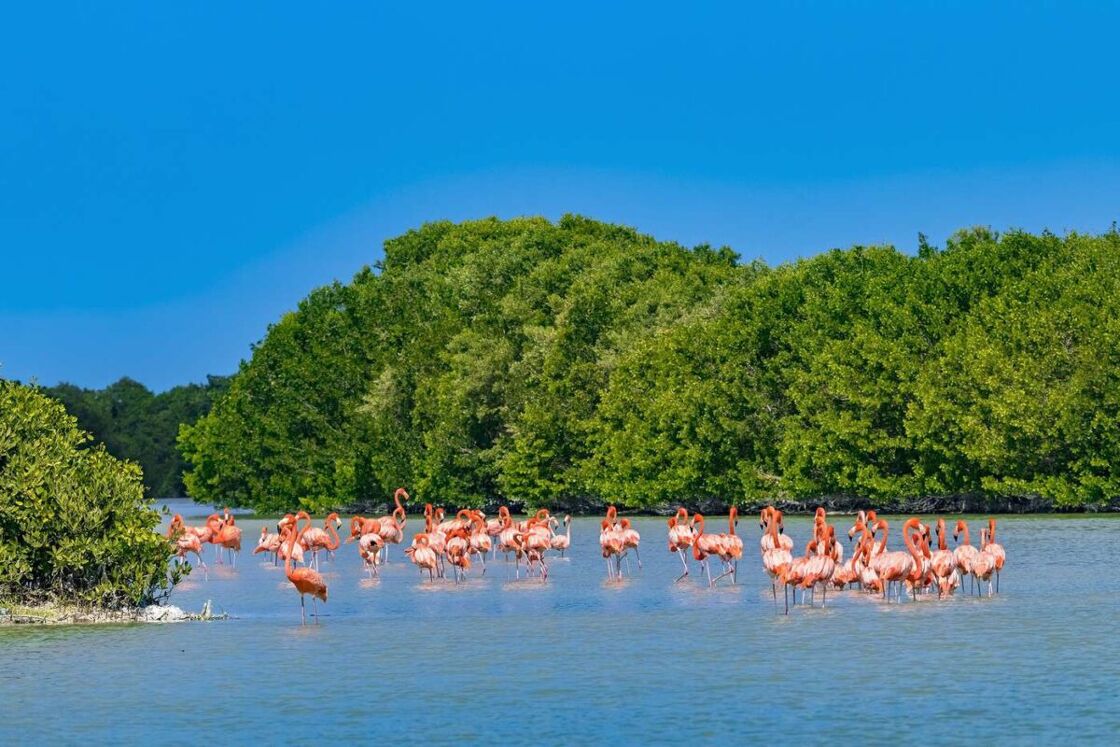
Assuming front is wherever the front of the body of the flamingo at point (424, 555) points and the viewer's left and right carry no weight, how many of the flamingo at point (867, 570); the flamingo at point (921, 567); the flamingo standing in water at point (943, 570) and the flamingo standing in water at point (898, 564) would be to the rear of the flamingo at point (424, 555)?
4

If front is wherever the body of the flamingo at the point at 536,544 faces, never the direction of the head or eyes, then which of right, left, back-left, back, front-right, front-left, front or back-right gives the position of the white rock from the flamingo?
front-right

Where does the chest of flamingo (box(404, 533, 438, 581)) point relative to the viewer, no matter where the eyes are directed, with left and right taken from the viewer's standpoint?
facing away from the viewer and to the left of the viewer

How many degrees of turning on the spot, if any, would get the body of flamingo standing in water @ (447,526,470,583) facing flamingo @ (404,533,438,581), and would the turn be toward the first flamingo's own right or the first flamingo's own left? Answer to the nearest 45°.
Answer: approximately 135° to the first flamingo's own right

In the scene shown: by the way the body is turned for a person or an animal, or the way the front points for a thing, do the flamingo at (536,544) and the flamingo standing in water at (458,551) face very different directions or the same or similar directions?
same or similar directions

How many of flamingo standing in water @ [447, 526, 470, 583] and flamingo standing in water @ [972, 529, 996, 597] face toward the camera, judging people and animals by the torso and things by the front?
2

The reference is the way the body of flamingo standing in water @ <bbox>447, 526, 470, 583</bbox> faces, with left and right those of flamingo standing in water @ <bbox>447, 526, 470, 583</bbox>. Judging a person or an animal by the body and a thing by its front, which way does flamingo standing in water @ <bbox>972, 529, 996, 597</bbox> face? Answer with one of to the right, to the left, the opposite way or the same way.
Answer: the same way

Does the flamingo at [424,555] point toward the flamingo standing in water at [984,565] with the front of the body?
no

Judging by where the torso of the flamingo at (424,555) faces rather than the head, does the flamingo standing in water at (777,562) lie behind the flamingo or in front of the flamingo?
behind

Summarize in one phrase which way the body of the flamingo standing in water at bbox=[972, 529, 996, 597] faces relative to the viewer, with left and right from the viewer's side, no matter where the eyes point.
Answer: facing the viewer

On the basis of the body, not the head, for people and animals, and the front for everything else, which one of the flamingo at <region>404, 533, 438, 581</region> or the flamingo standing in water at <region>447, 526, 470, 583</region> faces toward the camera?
the flamingo standing in water

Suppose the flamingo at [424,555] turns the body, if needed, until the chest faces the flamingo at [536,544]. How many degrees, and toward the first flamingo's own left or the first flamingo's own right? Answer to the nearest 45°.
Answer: approximately 135° to the first flamingo's own right

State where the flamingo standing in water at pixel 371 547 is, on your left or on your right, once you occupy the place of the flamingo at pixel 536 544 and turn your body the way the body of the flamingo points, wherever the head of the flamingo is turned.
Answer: on your right
